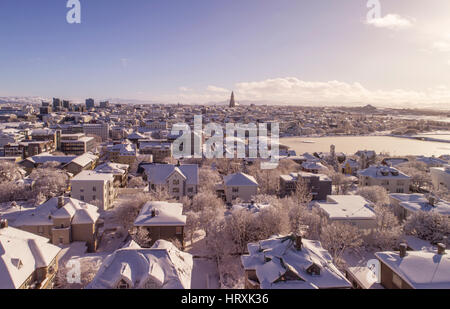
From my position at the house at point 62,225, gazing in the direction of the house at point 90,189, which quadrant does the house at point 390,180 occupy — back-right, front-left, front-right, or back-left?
front-right

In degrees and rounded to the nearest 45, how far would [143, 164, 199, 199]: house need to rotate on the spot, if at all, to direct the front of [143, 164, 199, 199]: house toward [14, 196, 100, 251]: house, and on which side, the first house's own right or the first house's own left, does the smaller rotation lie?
approximately 45° to the first house's own right

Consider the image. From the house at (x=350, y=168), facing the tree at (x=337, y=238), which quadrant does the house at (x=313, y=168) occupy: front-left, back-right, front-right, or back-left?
front-right

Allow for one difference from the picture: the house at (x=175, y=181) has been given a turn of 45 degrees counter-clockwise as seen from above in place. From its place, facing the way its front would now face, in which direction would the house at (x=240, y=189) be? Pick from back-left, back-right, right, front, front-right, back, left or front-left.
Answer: front-left

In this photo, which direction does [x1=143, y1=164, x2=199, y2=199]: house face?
toward the camera

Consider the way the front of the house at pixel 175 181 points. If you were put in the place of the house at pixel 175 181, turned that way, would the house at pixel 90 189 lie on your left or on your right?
on your right

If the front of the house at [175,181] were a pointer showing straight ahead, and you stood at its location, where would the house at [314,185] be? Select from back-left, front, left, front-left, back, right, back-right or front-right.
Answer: left

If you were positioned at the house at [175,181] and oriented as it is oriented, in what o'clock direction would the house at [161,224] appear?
the house at [161,224] is roughly at 12 o'clock from the house at [175,181].

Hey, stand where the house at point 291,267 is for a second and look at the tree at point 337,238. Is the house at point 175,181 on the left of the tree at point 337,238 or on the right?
left

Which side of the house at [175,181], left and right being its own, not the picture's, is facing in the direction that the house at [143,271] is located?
front

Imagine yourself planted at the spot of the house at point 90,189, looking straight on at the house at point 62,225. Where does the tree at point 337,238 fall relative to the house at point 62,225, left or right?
left

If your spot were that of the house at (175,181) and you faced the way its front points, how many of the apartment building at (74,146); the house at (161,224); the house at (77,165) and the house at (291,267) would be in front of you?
2

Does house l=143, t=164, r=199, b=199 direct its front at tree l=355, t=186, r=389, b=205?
no

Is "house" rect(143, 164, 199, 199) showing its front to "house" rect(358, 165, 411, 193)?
no

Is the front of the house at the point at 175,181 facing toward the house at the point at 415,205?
no

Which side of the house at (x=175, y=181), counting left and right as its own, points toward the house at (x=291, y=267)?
front
